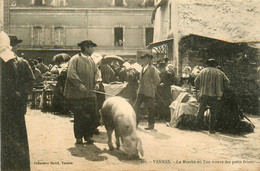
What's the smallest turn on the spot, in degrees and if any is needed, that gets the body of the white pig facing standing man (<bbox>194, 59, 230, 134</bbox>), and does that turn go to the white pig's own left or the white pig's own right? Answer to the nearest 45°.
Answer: approximately 90° to the white pig's own left

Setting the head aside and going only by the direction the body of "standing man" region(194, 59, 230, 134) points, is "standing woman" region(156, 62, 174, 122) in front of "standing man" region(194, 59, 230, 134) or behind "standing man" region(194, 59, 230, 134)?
in front

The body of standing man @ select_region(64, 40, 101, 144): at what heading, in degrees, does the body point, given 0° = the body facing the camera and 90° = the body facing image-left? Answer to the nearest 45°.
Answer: approximately 315°

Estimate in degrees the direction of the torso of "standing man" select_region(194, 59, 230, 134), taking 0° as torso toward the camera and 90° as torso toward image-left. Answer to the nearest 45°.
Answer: approximately 180°

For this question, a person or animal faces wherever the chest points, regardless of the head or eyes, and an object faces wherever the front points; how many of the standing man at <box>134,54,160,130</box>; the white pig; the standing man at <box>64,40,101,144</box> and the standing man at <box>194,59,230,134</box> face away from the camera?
1

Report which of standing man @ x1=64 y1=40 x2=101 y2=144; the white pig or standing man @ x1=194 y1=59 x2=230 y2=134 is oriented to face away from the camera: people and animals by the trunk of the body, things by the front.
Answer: standing man @ x1=194 y1=59 x2=230 y2=134

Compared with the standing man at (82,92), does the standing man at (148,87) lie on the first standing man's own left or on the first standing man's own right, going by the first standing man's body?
on the first standing man's own left

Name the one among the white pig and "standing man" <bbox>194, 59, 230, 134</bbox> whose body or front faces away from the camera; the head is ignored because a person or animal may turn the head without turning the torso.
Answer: the standing man

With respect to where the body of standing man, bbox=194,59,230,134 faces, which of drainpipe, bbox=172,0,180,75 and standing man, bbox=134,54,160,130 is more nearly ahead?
the drainpipe

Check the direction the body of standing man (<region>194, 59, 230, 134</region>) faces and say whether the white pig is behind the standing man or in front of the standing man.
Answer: behind

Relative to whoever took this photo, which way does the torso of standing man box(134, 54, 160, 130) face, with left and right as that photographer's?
facing the viewer and to the left of the viewer

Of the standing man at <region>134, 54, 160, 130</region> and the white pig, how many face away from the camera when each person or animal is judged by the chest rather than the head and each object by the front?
0

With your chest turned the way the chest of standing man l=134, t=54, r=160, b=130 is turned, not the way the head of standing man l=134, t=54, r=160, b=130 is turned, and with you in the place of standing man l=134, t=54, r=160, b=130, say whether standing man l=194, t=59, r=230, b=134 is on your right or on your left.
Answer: on your left

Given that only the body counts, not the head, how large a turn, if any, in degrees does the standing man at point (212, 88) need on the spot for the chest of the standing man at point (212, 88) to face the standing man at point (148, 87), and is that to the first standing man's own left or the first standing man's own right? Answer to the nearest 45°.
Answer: approximately 90° to the first standing man's own left
